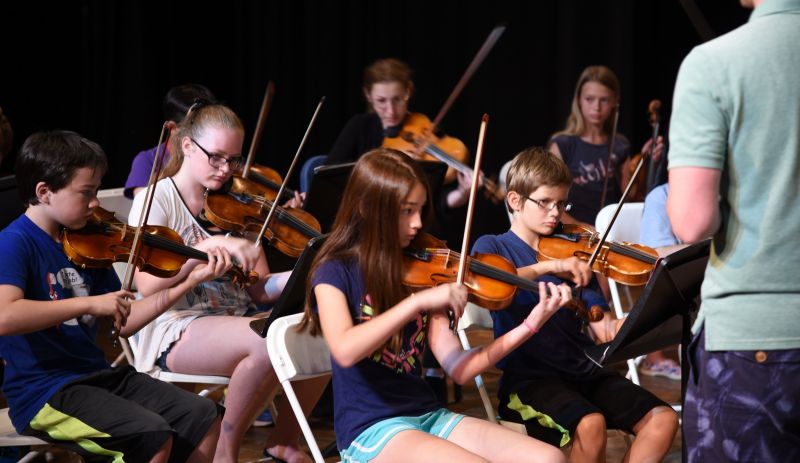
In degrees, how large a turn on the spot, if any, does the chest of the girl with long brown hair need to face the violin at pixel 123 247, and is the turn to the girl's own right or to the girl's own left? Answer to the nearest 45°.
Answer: approximately 180°

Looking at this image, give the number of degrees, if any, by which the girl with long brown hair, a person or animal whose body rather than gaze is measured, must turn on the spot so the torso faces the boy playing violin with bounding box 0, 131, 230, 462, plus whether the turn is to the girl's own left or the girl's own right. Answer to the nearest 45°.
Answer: approximately 135° to the girl's own right

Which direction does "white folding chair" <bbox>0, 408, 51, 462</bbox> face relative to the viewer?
to the viewer's right

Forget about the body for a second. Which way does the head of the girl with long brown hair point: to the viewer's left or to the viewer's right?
to the viewer's right

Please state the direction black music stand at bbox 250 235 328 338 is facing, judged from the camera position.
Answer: facing to the left of the viewer

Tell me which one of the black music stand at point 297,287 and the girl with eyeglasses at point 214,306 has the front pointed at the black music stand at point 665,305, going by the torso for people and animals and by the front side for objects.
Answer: the girl with eyeglasses

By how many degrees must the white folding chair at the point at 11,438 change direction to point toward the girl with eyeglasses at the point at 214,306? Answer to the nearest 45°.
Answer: approximately 45° to its left
